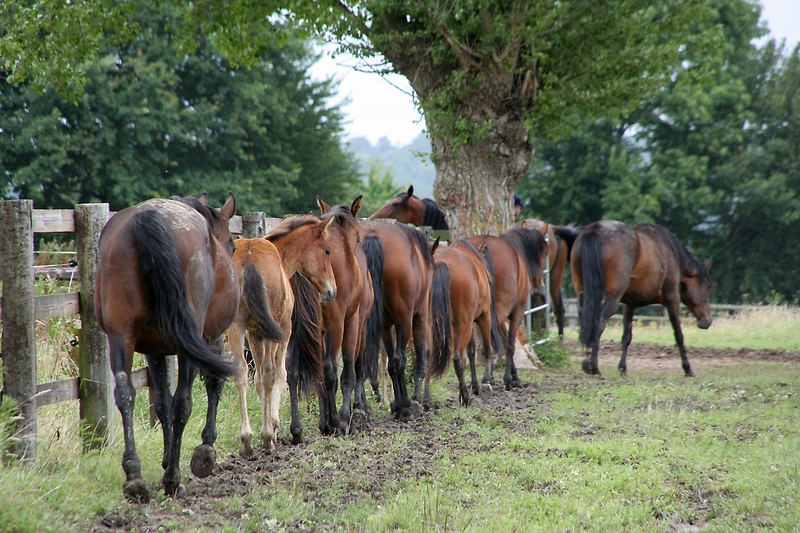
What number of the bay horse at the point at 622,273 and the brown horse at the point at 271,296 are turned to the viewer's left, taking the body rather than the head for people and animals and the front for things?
0

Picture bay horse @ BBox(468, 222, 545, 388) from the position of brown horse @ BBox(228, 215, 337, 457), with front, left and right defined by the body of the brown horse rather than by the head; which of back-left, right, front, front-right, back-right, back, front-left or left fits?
front

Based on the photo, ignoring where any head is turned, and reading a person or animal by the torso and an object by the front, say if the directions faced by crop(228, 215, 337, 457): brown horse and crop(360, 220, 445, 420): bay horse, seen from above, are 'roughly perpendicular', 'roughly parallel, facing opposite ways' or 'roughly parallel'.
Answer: roughly parallel

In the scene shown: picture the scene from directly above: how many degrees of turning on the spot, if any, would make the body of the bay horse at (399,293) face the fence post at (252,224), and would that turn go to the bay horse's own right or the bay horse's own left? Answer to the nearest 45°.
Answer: approximately 135° to the bay horse's own left

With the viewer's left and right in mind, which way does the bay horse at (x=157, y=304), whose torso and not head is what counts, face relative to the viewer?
facing away from the viewer and to the right of the viewer

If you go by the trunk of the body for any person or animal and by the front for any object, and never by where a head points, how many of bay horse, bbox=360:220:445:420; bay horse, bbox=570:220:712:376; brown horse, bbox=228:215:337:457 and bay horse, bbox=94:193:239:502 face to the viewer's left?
0

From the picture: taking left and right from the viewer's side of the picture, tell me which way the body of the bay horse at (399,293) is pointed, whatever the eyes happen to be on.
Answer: facing away from the viewer and to the right of the viewer

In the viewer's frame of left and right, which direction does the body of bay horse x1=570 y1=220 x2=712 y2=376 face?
facing away from the viewer and to the right of the viewer

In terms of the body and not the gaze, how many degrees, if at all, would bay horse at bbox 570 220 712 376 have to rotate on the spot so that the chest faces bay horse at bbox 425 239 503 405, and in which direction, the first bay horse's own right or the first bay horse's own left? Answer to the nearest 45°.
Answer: approximately 180°

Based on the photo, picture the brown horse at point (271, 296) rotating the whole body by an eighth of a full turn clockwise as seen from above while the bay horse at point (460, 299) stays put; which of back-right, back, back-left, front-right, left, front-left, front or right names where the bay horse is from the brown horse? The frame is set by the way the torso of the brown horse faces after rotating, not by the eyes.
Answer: front-left

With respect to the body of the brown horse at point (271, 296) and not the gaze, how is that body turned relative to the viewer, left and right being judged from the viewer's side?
facing away from the viewer and to the right of the viewer

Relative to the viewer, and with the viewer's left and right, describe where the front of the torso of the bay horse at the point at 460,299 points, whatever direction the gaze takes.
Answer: facing away from the viewer and to the right of the viewer

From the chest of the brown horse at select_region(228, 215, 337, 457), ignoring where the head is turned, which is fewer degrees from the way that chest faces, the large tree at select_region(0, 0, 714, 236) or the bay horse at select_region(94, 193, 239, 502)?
the large tree

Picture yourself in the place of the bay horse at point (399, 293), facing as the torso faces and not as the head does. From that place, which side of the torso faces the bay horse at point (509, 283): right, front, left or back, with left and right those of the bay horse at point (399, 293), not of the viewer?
front
